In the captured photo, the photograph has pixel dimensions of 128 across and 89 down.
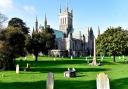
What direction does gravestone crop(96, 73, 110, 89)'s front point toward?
toward the camera

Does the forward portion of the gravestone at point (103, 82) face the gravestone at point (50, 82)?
no
